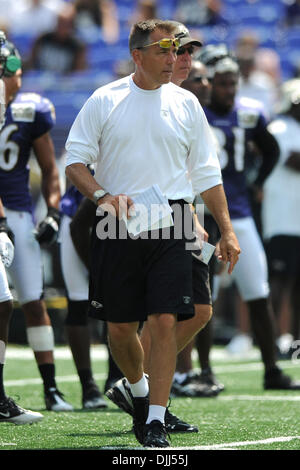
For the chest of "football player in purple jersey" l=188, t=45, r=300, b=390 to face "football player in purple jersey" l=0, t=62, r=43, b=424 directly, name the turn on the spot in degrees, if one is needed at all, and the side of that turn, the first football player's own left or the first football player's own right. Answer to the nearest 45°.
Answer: approximately 45° to the first football player's own right

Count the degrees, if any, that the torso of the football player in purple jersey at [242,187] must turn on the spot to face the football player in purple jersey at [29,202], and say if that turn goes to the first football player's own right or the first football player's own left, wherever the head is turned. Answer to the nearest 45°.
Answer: approximately 45° to the first football player's own right
